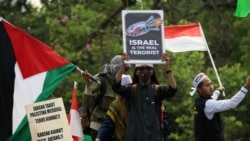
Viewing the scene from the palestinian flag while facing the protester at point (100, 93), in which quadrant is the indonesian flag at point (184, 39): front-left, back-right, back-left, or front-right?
front-right

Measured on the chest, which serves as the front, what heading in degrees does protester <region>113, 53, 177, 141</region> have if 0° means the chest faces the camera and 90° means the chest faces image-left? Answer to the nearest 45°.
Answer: approximately 0°
